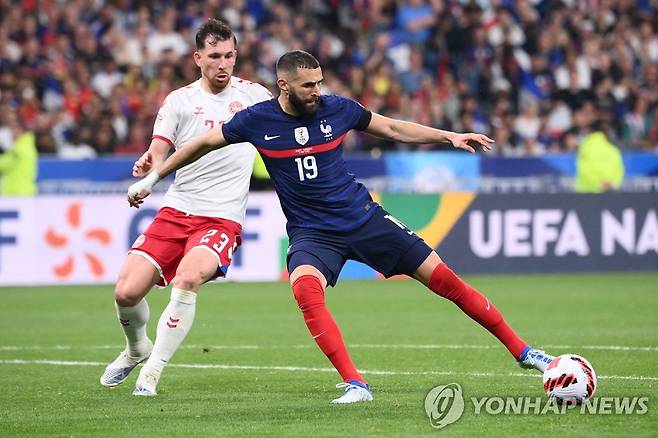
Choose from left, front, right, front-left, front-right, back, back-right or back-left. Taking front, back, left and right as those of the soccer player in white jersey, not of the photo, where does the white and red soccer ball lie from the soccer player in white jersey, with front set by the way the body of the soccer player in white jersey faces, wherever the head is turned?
front-left

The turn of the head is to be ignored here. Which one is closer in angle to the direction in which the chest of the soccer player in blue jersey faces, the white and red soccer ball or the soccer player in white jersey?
the white and red soccer ball

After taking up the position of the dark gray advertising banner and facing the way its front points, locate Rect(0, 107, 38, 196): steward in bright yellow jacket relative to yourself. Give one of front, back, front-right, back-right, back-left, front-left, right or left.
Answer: right

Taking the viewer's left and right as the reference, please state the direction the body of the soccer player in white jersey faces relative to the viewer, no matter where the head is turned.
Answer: facing the viewer

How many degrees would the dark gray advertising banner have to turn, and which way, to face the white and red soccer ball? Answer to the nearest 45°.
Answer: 0° — it already faces it

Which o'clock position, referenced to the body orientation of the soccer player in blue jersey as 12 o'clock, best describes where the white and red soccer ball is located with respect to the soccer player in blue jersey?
The white and red soccer ball is roughly at 10 o'clock from the soccer player in blue jersey.

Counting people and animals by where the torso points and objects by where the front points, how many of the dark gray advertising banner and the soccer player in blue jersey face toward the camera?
2

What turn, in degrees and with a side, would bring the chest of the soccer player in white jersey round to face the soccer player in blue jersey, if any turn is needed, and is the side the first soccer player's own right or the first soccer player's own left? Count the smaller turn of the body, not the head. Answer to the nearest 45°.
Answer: approximately 45° to the first soccer player's own left

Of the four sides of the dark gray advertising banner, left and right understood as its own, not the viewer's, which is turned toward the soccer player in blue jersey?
front

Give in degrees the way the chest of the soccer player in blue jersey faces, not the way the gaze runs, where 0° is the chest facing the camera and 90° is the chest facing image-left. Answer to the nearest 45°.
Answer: approximately 0°
